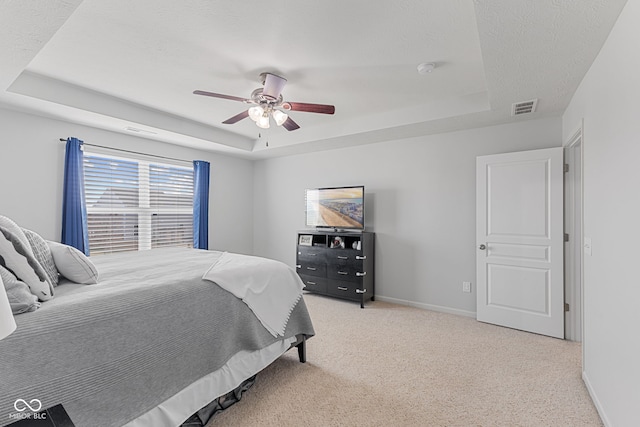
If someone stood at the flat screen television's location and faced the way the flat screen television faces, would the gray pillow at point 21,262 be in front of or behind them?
in front

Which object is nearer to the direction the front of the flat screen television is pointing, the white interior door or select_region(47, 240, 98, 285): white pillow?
the white pillow

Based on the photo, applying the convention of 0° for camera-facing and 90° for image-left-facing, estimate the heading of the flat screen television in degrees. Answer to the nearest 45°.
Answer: approximately 45°

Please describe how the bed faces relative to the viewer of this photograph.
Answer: facing away from the viewer and to the right of the viewer

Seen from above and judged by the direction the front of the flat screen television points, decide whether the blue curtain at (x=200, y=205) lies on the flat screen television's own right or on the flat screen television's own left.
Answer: on the flat screen television's own right
